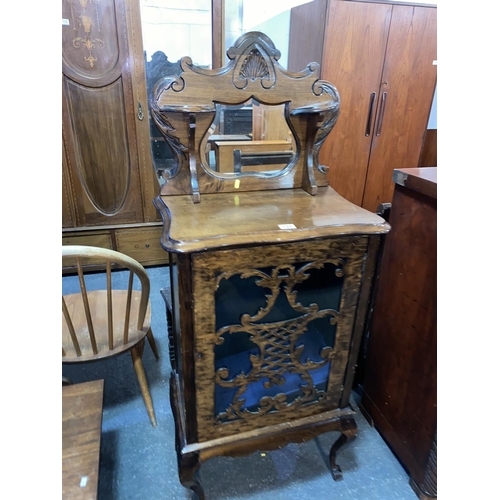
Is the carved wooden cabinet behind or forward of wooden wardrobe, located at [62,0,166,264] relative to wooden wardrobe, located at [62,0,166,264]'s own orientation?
forward

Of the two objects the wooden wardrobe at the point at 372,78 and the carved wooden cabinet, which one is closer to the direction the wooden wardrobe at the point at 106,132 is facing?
the carved wooden cabinet

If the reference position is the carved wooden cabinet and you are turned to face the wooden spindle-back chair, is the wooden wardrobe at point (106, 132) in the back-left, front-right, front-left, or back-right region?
front-right

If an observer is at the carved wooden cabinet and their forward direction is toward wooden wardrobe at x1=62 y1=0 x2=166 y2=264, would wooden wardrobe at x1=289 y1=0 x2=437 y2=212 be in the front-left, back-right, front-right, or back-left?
front-right

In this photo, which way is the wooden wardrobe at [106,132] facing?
toward the camera

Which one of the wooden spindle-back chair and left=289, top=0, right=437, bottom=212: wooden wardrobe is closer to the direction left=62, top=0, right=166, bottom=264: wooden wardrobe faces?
the wooden spindle-back chair

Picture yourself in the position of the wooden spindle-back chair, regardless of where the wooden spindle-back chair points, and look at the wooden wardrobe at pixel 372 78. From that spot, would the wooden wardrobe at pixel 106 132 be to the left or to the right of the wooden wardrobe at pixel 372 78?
left

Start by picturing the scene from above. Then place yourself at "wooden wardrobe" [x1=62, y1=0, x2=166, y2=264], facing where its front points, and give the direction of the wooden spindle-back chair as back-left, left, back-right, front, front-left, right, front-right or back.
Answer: front

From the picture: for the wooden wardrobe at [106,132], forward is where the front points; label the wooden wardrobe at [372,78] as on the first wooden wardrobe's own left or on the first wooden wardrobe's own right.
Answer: on the first wooden wardrobe's own left

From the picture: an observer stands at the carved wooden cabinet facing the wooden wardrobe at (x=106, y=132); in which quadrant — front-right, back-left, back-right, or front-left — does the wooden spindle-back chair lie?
front-left
